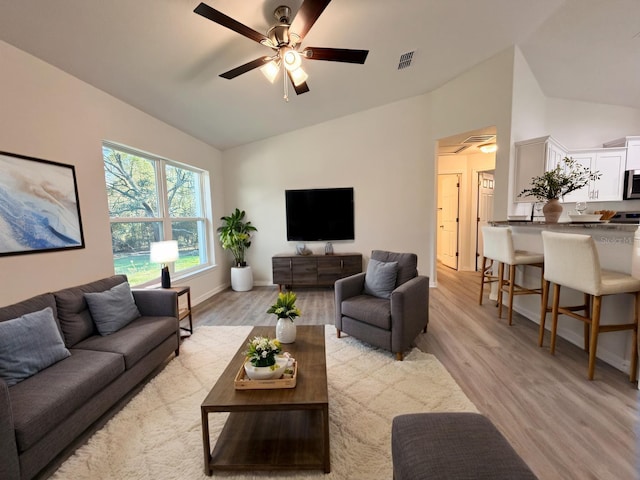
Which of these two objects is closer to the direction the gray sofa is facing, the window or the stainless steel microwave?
the stainless steel microwave

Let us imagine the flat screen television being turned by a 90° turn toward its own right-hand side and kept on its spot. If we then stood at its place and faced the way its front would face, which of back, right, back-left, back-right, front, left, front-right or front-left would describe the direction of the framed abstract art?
front-left

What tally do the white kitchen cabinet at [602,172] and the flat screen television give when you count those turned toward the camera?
2

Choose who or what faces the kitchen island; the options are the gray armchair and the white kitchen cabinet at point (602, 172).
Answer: the white kitchen cabinet

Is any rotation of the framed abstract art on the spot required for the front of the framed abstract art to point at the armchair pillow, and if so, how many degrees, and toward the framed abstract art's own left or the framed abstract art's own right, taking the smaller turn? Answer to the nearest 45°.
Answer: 0° — it already faces it

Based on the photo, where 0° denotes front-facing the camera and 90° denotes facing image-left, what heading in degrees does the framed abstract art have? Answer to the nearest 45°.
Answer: approximately 315°

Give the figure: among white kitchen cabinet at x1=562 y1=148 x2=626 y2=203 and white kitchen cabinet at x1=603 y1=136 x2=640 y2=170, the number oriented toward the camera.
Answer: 2

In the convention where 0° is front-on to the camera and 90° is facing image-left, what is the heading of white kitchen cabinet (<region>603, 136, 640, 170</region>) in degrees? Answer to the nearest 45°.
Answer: approximately 0°
